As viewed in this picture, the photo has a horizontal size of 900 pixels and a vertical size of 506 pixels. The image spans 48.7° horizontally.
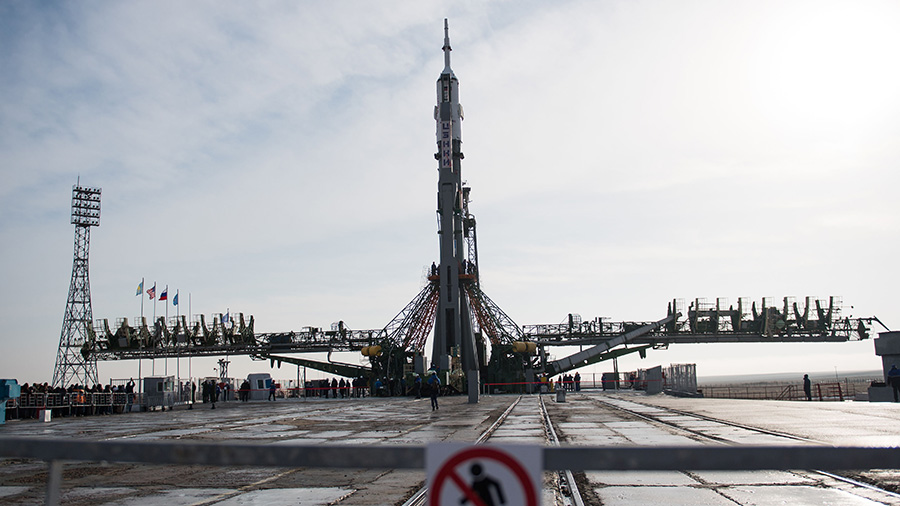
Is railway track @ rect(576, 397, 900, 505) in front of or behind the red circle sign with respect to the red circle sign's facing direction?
behind

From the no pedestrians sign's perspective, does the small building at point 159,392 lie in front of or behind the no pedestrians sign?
behind

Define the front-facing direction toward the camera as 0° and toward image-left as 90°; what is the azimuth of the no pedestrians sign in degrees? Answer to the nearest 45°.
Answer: approximately 0°

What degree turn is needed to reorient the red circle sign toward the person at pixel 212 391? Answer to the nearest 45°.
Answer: approximately 180°

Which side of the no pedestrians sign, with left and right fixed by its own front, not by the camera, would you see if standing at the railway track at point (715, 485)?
back

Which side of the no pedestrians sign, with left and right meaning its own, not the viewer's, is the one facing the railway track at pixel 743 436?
back

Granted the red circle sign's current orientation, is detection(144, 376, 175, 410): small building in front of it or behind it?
behind
